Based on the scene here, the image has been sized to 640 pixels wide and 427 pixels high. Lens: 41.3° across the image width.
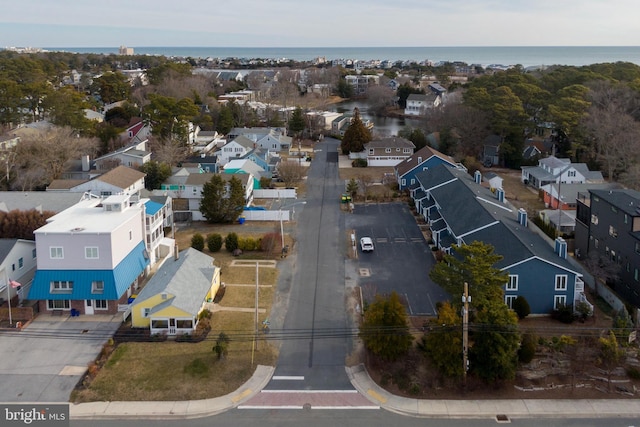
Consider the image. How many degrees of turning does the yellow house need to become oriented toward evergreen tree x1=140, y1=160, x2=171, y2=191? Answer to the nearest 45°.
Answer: approximately 180°

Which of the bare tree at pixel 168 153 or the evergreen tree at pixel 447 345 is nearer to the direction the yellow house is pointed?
the evergreen tree

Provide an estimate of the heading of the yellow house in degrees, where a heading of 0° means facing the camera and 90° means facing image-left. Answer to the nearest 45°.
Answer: approximately 0°

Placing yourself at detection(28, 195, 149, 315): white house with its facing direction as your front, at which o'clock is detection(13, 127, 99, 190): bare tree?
The bare tree is roughly at 6 o'clock from the white house.

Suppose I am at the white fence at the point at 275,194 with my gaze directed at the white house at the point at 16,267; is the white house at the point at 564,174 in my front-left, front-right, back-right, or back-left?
back-left

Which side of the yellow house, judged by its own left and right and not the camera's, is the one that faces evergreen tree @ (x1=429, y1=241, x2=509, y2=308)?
left

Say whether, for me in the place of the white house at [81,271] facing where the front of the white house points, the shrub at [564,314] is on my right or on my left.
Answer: on my left

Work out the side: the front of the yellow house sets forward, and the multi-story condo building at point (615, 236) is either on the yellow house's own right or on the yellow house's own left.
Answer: on the yellow house's own left

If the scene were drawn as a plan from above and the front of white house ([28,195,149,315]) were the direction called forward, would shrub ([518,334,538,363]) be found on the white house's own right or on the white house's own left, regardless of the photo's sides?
on the white house's own left

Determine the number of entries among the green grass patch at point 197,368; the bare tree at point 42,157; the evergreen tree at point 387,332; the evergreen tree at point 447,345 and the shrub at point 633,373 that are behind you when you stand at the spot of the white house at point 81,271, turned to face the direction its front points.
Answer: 1

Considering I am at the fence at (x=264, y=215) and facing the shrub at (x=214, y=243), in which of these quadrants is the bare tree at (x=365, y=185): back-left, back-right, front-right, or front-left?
back-left

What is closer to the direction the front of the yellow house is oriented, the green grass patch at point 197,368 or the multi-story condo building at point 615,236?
the green grass patch

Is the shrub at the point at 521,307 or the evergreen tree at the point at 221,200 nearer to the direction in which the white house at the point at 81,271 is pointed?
the shrub

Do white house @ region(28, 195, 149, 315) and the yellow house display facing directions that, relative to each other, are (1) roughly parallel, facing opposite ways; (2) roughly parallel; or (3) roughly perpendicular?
roughly parallel

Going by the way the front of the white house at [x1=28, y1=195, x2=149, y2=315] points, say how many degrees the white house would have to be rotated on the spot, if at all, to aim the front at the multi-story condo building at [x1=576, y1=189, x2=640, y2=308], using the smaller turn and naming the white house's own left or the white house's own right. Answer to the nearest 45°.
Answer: approximately 90° to the white house's own left

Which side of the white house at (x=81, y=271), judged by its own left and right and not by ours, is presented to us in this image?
front
